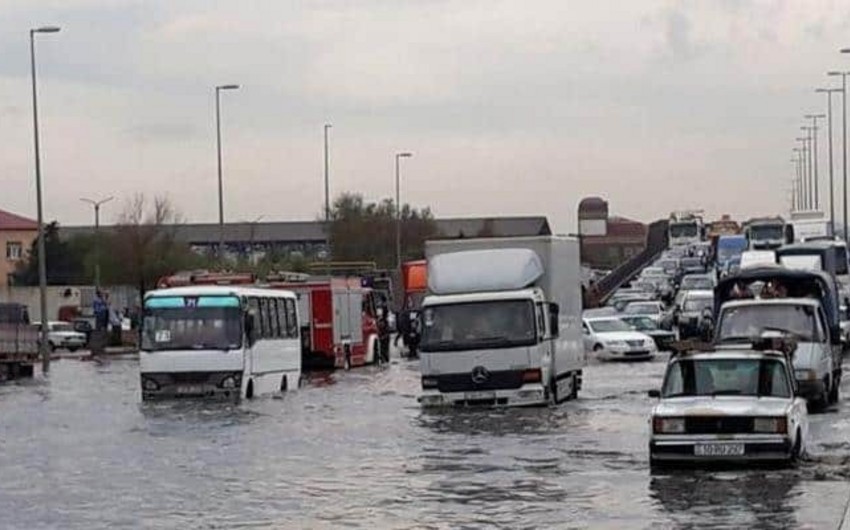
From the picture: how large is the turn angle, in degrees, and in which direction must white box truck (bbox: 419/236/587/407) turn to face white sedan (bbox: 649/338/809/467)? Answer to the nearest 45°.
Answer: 0° — it already faces it

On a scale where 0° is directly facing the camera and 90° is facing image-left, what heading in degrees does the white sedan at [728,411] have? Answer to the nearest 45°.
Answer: approximately 0°

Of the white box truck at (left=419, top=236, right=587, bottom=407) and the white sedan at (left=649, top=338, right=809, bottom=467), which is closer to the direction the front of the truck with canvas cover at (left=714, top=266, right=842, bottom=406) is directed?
the white sedan

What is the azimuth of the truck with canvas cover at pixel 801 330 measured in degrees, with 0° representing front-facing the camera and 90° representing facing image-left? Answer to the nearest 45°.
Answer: approximately 0°

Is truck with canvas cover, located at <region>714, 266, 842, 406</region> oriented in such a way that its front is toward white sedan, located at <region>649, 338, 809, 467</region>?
yes

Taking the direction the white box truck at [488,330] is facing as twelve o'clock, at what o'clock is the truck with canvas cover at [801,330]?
The truck with canvas cover is roughly at 9 o'clock from the white box truck.

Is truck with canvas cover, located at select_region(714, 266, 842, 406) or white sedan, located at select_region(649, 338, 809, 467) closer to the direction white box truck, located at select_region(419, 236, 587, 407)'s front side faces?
the white sedan

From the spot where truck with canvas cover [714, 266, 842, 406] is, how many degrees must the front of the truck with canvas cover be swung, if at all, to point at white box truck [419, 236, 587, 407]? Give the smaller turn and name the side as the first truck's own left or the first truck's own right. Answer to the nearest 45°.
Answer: approximately 90° to the first truck's own right
